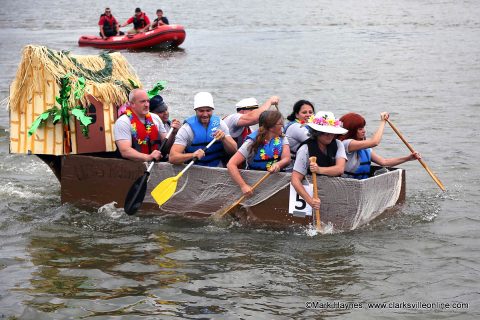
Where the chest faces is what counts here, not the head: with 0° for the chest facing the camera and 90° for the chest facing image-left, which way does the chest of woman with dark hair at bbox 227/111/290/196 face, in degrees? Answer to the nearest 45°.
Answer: approximately 315°

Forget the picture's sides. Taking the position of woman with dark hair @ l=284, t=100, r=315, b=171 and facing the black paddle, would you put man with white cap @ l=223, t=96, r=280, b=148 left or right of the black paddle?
right

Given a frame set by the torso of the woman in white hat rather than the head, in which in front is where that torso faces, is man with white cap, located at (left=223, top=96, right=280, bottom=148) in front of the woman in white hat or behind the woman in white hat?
behind

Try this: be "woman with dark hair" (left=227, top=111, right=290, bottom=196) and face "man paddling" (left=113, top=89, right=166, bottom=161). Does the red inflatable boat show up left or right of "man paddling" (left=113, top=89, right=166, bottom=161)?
right
